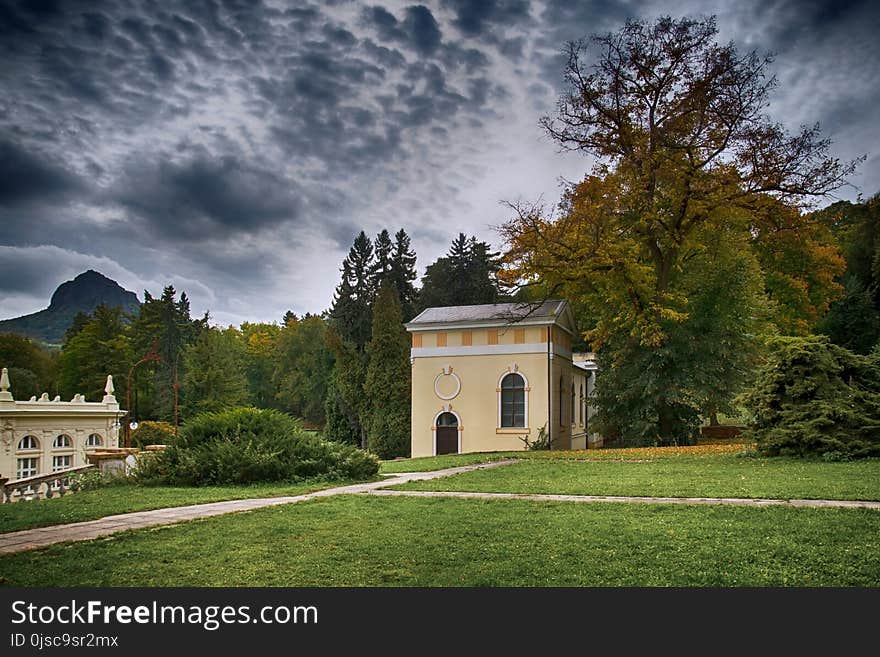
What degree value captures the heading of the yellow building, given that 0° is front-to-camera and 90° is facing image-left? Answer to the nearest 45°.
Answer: approximately 0°

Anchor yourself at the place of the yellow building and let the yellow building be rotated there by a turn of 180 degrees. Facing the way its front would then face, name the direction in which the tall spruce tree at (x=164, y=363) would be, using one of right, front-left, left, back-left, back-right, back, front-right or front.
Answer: front-left

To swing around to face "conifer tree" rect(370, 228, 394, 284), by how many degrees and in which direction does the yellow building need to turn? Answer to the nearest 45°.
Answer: approximately 180°

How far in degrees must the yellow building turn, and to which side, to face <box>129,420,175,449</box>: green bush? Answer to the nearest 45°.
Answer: approximately 90° to its right

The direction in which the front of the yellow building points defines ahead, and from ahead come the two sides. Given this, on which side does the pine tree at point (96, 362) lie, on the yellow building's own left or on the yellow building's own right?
on the yellow building's own right

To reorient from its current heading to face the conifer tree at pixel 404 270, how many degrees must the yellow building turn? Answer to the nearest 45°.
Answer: approximately 180°

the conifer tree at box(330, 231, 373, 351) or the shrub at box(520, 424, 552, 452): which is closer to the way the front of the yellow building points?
the shrub

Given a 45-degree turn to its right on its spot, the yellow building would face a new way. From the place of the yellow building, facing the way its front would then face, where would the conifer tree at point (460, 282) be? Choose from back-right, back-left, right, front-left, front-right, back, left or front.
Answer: back-right

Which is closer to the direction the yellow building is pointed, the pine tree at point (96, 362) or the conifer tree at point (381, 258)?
the pine tree

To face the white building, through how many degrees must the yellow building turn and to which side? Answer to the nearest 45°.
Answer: approximately 45° to its right
